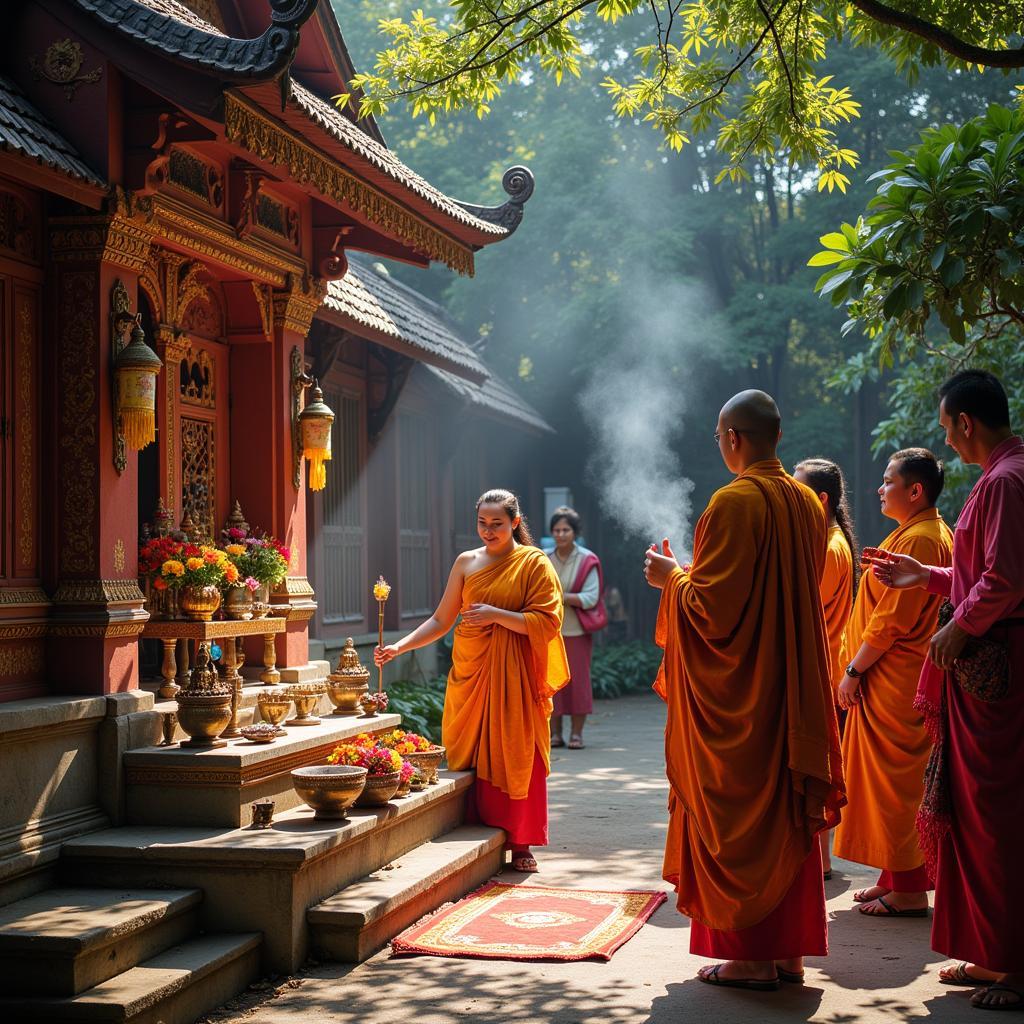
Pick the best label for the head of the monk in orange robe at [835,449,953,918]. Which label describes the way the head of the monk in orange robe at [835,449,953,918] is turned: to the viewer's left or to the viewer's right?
to the viewer's left

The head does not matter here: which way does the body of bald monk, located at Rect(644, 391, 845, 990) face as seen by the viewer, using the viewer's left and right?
facing away from the viewer and to the left of the viewer

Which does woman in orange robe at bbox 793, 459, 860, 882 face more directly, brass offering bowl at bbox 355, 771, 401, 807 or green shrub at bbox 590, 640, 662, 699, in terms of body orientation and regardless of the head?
the brass offering bowl

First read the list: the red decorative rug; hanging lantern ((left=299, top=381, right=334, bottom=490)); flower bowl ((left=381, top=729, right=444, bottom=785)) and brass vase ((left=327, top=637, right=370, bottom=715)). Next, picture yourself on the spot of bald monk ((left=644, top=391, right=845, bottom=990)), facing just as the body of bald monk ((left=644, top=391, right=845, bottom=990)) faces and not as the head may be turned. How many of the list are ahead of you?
4

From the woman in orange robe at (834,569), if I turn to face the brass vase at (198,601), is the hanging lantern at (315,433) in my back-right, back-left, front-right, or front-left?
front-right

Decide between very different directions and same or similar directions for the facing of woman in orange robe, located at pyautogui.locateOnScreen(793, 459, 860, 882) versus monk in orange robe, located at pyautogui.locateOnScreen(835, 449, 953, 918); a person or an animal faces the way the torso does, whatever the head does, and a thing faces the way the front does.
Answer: same or similar directions

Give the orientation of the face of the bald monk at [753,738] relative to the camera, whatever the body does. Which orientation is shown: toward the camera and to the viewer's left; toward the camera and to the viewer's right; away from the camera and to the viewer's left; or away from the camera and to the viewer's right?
away from the camera and to the viewer's left

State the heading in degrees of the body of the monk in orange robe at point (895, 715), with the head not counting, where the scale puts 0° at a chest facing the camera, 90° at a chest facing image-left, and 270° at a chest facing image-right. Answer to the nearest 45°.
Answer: approximately 90°

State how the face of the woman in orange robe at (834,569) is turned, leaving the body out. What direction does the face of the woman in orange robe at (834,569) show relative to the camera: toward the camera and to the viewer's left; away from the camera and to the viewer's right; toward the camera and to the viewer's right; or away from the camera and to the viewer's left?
away from the camera and to the viewer's left

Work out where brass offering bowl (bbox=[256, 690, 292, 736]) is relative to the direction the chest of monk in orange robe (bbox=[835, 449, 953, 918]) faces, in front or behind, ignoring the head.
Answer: in front

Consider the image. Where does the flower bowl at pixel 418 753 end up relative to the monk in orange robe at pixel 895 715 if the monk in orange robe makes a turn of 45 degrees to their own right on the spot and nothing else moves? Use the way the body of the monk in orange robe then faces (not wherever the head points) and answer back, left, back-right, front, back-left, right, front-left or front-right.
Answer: front-left

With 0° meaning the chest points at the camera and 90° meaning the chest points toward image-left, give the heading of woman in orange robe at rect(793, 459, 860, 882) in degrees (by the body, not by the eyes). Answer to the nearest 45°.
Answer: approximately 90°

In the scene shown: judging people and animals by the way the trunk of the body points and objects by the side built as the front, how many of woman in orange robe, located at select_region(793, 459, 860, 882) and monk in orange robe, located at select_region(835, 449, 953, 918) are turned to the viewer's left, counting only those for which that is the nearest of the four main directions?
2

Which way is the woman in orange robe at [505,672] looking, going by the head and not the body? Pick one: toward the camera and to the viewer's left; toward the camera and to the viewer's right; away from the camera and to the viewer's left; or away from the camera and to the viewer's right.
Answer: toward the camera and to the viewer's left

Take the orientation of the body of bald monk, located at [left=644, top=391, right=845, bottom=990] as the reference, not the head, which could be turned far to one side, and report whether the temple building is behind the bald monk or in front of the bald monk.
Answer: in front

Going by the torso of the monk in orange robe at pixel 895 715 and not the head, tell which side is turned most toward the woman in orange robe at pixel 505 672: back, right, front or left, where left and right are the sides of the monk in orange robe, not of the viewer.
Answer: front
